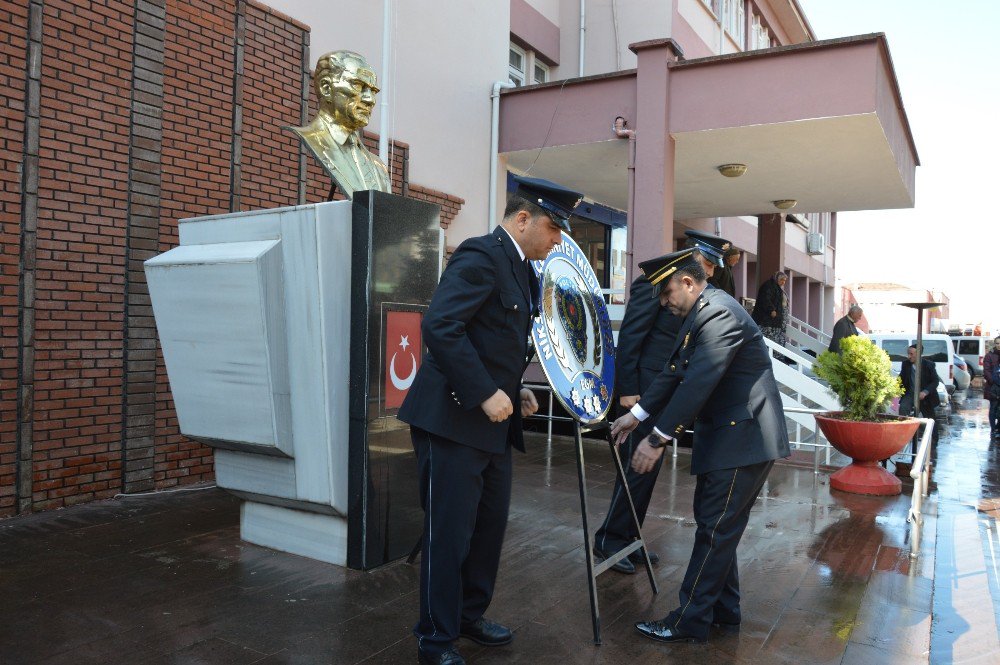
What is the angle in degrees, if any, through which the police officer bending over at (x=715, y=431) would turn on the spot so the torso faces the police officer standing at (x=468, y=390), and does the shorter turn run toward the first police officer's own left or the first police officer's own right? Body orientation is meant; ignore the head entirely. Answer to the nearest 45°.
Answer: approximately 45° to the first police officer's own left

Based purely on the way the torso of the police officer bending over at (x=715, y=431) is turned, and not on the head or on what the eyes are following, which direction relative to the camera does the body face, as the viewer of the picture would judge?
to the viewer's left

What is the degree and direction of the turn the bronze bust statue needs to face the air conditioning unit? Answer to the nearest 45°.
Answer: approximately 90° to its left

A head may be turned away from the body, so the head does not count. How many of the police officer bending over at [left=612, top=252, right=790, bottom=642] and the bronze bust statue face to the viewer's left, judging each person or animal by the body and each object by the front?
1

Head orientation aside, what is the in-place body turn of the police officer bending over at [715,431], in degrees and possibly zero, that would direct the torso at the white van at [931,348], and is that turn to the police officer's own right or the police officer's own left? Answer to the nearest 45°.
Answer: approximately 90° to the police officer's own right

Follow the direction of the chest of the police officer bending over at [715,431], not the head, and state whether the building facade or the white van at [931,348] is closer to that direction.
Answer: the building facade

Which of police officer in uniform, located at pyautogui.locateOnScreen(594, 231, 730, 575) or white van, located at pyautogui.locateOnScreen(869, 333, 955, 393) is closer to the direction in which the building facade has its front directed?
the police officer in uniform

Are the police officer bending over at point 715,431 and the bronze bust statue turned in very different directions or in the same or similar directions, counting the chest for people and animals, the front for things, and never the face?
very different directions

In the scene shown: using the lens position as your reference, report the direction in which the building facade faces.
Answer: facing the viewer and to the right of the viewer

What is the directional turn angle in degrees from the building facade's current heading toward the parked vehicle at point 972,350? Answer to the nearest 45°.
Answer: approximately 90° to its left

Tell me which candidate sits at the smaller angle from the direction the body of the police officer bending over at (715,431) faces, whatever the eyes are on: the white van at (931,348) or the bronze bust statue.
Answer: the bronze bust statue

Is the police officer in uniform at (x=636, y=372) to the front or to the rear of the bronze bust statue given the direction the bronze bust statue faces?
to the front

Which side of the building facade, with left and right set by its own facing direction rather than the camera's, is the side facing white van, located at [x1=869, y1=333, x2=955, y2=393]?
left
